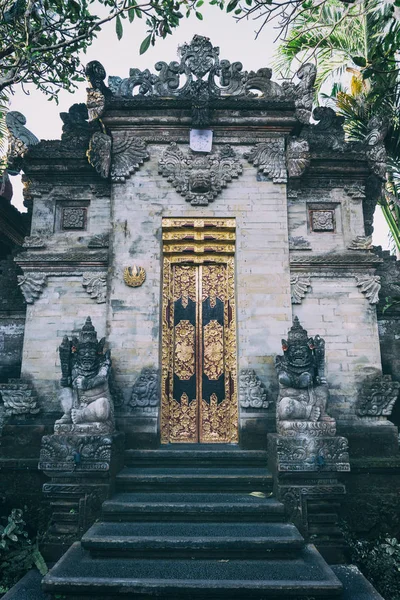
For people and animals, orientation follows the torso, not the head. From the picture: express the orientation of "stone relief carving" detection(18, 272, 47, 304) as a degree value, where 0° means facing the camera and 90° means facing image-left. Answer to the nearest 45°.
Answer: approximately 0°

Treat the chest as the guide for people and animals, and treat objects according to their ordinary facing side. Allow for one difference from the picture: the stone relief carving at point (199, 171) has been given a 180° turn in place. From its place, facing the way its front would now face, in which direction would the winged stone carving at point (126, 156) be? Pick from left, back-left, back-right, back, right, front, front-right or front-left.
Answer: left

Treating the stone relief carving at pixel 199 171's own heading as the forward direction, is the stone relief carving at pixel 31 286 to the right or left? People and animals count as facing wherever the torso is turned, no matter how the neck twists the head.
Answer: on its right

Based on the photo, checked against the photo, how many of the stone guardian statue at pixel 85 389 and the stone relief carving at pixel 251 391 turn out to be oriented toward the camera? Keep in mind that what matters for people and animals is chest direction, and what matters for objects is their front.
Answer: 2

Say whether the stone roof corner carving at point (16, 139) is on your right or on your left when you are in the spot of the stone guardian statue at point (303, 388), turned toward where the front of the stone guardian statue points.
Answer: on your right
